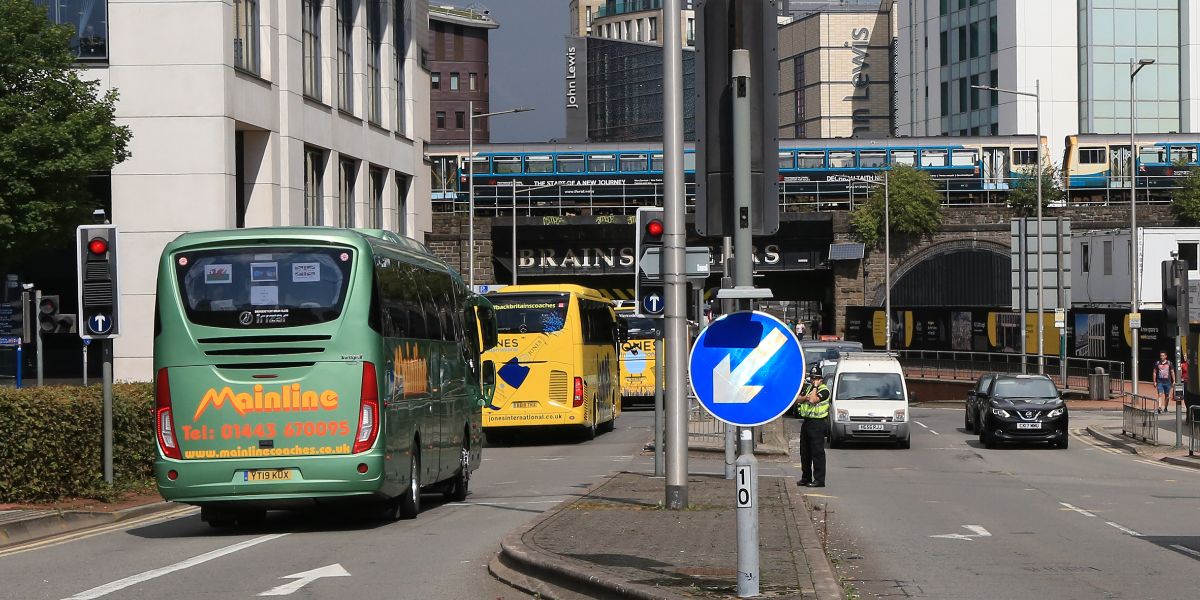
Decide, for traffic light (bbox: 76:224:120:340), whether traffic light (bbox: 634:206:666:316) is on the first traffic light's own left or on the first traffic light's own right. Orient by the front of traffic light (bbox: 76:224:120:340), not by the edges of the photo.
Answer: on the first traffic light's own left

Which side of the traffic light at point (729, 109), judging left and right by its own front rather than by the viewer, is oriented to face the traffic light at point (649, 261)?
front

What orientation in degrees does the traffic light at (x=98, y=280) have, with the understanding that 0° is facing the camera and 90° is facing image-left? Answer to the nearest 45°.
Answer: approximately 0°

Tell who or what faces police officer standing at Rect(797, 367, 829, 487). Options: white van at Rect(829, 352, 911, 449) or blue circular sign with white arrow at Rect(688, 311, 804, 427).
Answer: the white van

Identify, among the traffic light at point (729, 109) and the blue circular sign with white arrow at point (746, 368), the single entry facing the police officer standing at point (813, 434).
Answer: the traffic light

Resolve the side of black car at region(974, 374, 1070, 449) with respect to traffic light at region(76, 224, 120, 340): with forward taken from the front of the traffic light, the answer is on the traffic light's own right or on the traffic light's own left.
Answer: on the traffic light's own left

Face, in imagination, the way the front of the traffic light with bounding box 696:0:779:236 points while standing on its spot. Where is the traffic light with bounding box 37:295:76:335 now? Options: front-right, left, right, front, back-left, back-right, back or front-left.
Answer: front-left

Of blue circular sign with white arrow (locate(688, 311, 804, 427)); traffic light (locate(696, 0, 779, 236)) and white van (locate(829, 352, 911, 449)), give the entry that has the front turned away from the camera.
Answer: the traffic light

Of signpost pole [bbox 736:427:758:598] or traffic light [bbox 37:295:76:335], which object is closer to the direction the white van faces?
the signpost pole

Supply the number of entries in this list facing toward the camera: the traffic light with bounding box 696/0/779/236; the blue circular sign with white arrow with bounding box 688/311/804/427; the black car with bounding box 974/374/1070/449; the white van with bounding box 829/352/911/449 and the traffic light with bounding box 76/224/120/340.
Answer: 4

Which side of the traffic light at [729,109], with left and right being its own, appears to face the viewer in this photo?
back
